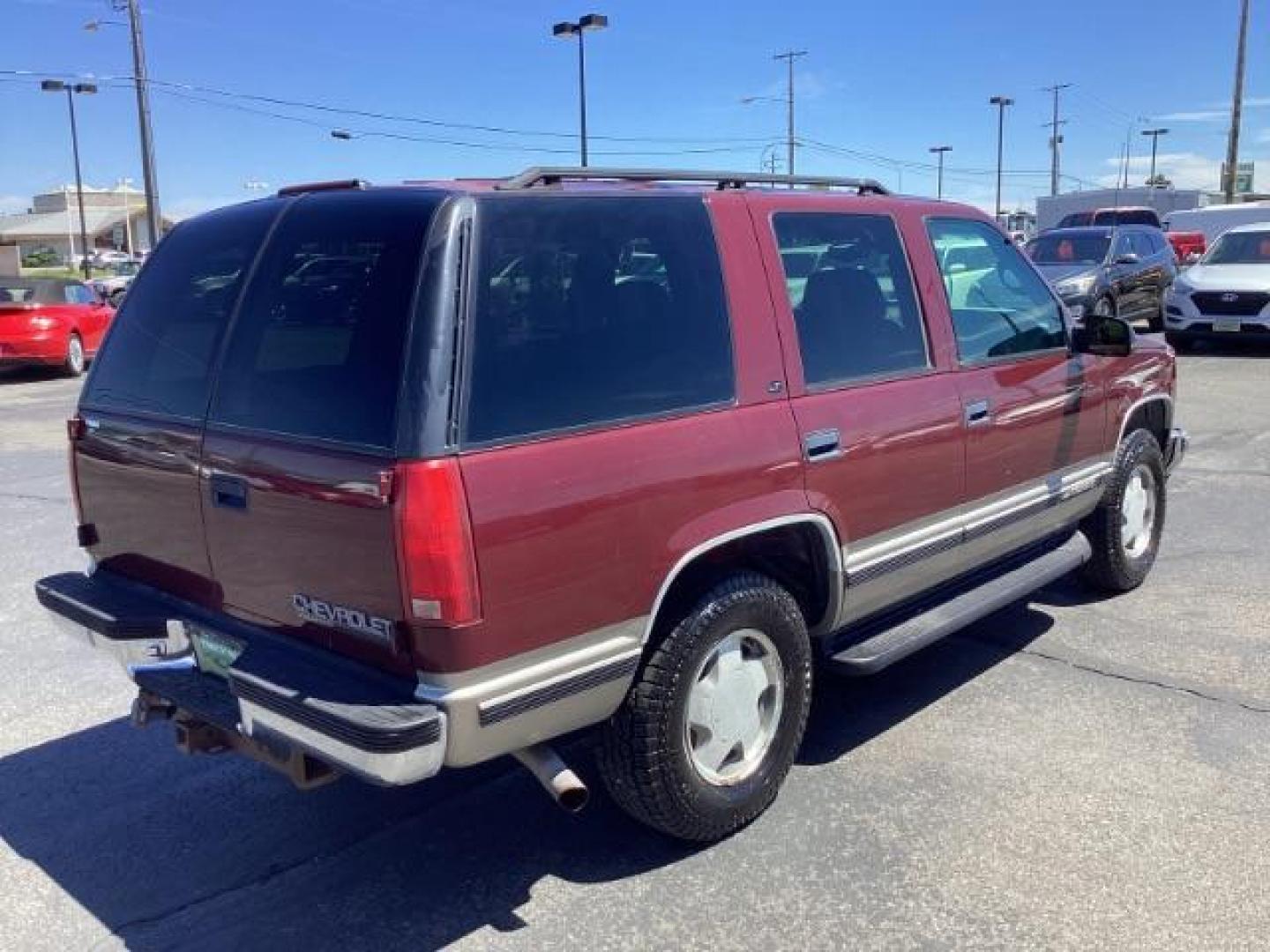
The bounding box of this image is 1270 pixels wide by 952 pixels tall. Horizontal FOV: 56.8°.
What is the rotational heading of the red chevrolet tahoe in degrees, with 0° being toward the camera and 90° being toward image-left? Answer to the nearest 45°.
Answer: approximately 225°

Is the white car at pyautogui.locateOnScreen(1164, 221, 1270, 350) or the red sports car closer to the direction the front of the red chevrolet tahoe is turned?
the white car

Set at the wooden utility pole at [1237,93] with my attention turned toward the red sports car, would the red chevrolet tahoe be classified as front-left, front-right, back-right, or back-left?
front-left

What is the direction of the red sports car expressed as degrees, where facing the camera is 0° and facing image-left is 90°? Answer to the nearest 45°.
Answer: approximately 225°

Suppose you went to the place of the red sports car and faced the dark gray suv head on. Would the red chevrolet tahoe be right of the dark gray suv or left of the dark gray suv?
right

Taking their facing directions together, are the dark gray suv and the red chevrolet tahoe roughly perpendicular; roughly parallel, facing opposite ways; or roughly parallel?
roughly parallel, facing opposite ways

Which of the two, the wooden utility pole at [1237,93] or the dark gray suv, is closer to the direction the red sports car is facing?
the wooden utility pole

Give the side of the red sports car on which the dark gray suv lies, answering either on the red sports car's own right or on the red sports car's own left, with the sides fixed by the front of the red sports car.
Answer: on the red sports car's own right

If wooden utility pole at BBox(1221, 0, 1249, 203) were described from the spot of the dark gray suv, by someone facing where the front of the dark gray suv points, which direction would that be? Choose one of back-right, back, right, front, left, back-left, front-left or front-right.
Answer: back-right

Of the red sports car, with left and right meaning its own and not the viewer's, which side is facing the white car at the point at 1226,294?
right

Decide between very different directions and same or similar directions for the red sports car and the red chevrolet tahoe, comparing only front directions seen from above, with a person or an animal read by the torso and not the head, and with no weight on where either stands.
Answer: same or similar directions

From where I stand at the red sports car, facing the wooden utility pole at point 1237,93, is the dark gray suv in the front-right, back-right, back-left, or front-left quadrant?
front-right

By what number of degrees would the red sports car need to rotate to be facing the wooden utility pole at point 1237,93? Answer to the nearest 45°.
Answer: approximately 45° to its right

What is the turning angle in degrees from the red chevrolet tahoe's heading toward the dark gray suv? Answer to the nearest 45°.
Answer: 0° — it already faces it

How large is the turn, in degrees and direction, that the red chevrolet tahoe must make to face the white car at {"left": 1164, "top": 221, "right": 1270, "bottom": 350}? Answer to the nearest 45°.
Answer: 0° — it already faces it

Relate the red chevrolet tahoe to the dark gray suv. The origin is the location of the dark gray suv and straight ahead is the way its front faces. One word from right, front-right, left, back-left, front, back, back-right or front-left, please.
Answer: front-left

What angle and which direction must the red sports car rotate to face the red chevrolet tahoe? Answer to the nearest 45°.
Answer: approximately 135° to its right

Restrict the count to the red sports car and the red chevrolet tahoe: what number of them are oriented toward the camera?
0
